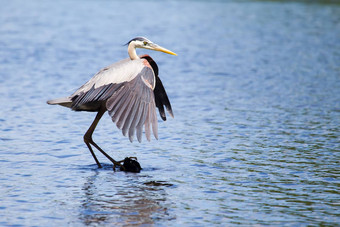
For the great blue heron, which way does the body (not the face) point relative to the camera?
to the viewer's right
